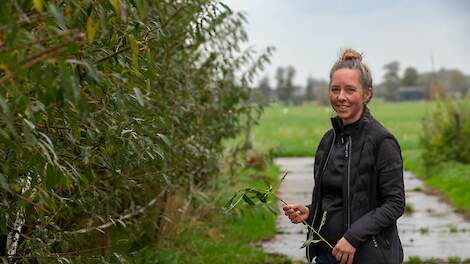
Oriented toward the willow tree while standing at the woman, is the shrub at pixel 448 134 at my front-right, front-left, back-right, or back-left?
back-right

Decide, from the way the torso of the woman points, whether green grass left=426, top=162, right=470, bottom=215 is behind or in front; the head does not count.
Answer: behind

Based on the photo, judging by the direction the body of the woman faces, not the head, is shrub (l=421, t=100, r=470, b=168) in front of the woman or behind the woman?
behind

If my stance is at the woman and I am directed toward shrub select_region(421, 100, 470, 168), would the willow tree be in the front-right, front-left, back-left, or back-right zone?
back-left

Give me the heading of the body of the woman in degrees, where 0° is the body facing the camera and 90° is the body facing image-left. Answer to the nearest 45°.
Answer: approximately 45°
